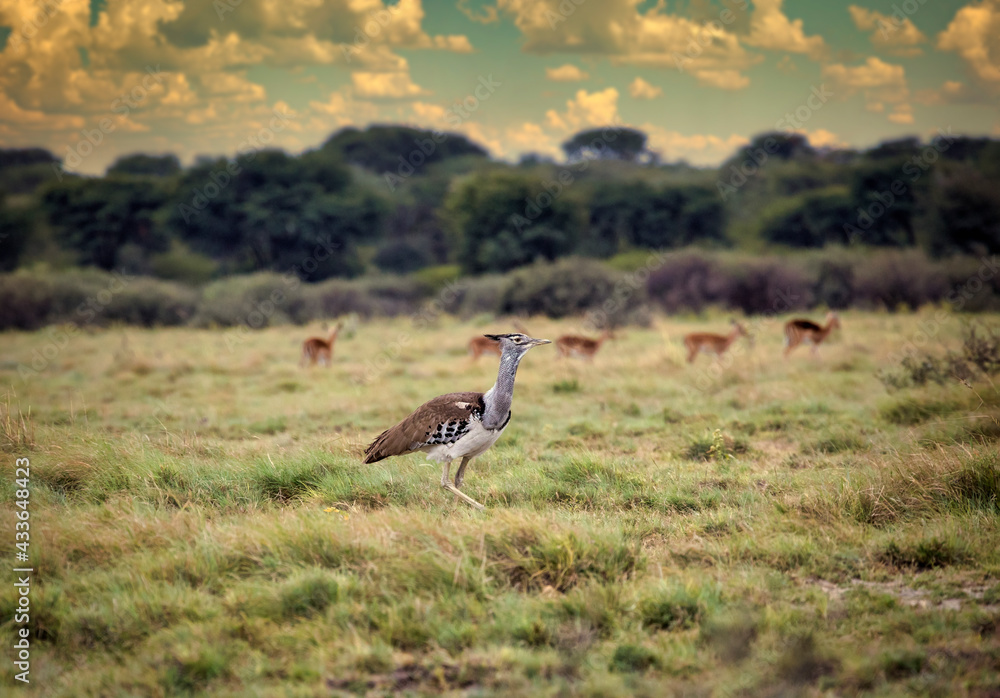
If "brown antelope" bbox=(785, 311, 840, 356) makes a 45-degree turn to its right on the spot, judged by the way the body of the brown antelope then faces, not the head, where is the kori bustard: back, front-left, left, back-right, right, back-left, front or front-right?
front-right

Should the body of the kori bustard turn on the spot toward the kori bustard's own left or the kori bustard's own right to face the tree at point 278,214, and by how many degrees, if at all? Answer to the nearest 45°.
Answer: approximately 90° to the kori bustard's own left

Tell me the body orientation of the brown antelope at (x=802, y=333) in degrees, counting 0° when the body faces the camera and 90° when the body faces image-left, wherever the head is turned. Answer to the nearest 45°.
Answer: approximately 270°

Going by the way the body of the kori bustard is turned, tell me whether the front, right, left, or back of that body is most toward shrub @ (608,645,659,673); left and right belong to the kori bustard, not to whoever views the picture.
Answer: right

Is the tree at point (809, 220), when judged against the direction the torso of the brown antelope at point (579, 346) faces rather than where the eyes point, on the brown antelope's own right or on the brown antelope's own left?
on the brown antelope's own left

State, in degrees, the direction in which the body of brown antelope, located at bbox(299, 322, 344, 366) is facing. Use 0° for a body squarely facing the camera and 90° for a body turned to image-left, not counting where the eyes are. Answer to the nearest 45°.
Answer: approximately 270°

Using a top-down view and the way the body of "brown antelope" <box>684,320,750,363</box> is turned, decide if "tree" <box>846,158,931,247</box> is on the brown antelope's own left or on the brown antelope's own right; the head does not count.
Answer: on the brown antelope's own left

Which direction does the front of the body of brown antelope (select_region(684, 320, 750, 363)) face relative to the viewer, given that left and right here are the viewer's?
facing to the right of the viewer

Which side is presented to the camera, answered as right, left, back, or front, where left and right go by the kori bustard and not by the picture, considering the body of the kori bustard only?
right

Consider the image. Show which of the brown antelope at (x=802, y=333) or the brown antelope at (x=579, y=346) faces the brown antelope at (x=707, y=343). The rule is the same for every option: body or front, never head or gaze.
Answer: the brown antelope at (x=579, y=346)

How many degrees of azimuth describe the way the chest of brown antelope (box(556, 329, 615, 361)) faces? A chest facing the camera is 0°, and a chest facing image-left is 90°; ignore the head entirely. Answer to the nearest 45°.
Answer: approximately 270°
